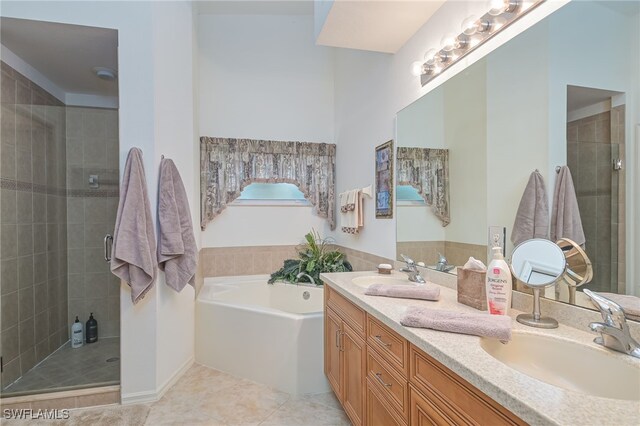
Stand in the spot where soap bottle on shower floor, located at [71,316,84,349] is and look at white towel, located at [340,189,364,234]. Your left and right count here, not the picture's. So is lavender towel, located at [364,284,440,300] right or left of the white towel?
right

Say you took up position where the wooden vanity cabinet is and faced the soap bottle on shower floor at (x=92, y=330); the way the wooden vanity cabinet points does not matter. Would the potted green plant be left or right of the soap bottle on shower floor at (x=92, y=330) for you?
right

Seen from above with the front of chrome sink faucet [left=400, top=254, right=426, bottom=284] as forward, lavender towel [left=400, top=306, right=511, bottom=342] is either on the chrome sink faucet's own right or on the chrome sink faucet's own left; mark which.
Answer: on the chrome sink faucet's own left

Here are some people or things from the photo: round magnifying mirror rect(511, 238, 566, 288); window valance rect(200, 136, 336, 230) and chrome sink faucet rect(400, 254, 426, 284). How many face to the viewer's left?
1

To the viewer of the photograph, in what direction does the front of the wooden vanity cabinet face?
facing the viewer and to the left of the viewer

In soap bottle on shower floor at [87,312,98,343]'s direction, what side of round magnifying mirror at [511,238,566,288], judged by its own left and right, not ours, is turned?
right

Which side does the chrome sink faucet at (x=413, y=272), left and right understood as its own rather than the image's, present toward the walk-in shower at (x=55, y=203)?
front

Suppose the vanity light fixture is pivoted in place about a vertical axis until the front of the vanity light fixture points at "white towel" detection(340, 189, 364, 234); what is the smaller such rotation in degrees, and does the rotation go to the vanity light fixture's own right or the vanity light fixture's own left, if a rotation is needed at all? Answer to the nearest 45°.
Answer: approximately 90° to the vanity light fixture's own right

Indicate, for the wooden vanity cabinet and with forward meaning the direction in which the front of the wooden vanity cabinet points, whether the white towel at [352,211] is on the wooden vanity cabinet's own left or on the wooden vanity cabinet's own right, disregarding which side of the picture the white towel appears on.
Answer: on the wooden vanity cabinet's own right

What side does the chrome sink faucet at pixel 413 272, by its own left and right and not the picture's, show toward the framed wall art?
right

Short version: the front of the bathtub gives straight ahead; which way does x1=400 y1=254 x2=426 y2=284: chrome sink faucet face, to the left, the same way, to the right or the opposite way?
to the right

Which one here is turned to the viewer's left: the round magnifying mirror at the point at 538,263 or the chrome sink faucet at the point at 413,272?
the chrome sink faucet

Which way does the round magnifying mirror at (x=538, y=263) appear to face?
toward the camera

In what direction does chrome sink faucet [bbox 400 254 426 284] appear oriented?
to the viewer's left

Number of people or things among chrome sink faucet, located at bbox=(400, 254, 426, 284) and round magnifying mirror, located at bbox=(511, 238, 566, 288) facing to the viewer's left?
1
